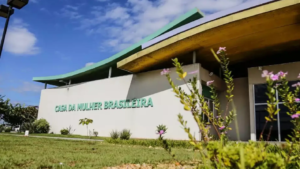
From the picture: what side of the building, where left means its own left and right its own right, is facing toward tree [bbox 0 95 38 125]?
right

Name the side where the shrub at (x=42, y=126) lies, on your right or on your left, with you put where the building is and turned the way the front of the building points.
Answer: on your right

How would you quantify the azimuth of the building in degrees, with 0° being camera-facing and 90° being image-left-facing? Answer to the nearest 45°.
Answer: approximately 45°
